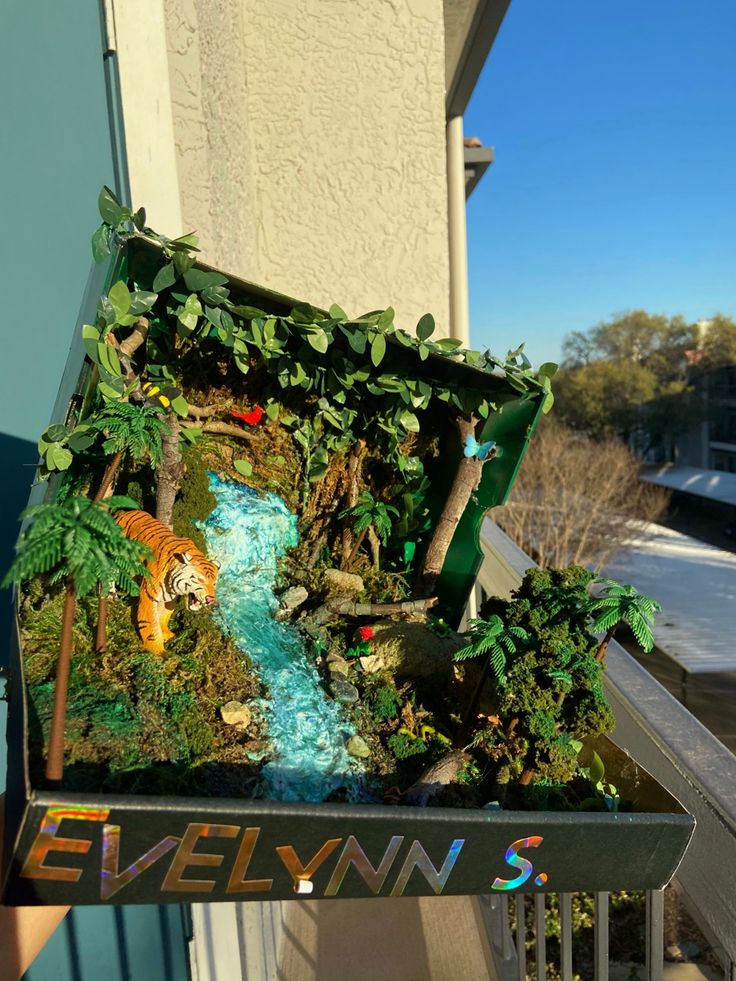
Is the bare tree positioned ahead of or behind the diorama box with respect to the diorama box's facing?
behind

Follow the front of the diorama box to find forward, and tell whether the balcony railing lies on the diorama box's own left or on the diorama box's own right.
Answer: on the diorama box's own left

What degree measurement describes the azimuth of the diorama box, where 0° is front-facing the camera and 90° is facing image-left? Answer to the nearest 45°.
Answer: approximately 0°
